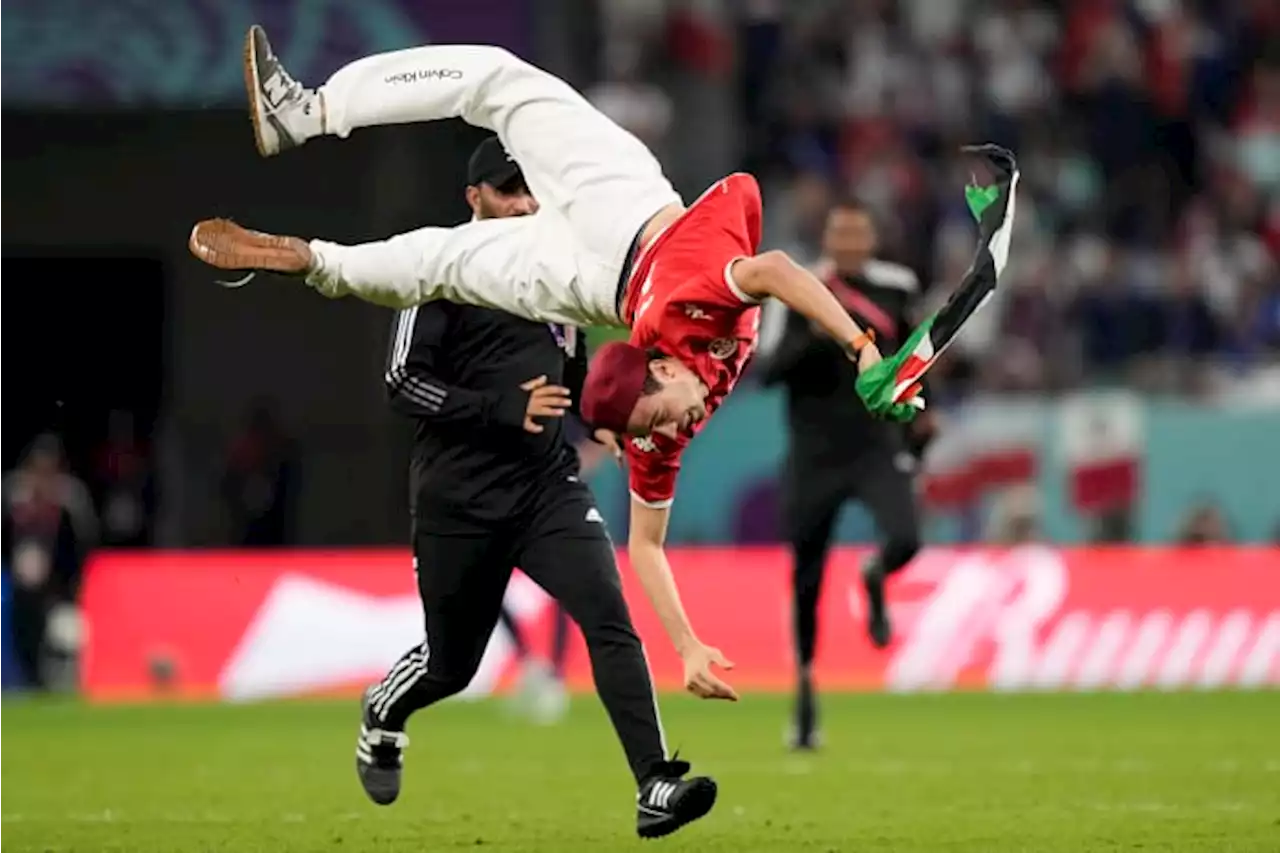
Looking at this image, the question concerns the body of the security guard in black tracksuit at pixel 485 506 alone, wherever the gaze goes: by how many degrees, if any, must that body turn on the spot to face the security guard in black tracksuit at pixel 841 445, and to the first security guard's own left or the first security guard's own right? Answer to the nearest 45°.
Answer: approximately 90° to the first security guard's own left

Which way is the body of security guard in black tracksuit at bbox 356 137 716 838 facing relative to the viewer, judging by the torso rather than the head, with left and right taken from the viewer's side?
facing the viewer and to the right of the viewer

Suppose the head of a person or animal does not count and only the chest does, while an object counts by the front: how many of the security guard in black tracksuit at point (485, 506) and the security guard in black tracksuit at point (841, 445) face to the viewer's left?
0

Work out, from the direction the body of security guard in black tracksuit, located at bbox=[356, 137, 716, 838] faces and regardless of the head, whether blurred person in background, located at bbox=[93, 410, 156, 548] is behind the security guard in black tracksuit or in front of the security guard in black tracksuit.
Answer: behind

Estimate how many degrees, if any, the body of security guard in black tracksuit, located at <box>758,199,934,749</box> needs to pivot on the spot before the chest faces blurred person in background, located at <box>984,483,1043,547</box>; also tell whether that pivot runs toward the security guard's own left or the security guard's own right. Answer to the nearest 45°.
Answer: approximately 180°

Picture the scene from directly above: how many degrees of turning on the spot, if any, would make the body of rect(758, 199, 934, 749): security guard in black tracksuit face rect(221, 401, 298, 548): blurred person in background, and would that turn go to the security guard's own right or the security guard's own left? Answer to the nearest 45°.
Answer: approximately 135° to the security guard's own right

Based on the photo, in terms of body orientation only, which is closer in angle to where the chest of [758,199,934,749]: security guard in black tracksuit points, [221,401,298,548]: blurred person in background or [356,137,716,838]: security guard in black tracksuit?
the security guard in black tracksuit

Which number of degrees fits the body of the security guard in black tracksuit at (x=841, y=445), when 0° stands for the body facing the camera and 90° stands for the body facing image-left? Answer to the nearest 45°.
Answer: approximately 0°
